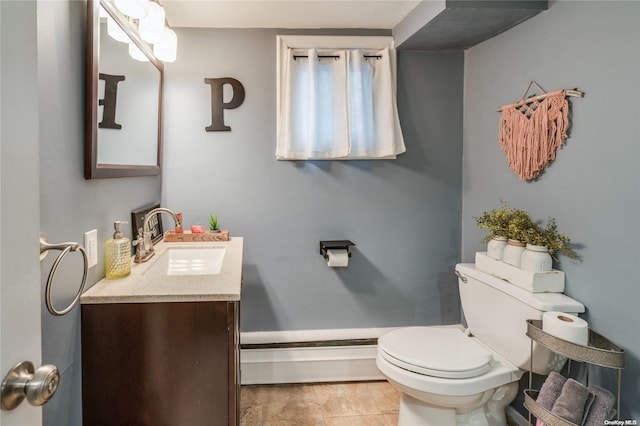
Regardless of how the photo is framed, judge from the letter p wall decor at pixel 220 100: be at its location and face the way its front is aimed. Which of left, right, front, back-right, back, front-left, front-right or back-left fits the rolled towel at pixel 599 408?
front-left

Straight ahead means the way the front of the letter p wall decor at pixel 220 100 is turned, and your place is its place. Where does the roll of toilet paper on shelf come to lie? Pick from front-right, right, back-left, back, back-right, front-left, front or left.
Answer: front-left

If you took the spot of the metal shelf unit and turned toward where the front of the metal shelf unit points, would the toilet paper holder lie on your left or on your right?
on your right

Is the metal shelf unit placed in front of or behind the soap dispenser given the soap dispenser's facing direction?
in front

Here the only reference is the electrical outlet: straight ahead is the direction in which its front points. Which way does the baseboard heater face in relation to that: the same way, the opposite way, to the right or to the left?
to the right

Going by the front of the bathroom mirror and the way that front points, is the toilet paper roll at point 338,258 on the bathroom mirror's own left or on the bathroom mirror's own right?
on the bathroom mirror's own left

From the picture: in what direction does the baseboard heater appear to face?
toward the camera

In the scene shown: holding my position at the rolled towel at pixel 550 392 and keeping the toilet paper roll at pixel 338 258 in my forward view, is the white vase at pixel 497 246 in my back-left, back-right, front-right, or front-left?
front-right

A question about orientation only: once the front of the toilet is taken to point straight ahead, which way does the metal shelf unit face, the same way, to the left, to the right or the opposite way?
the same way

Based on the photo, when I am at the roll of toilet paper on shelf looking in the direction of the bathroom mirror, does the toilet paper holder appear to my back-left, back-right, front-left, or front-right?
front-right

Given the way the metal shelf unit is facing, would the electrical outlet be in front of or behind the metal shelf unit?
in front

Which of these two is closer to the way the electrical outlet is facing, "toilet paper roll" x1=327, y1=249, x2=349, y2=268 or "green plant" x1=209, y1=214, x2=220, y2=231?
the toilet paper roll

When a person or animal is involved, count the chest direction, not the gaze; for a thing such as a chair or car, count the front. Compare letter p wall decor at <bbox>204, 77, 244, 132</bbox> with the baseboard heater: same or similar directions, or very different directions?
same or similar directions

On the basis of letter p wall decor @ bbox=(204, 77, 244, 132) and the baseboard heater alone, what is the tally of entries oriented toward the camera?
2

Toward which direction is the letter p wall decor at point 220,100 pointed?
toward the camera

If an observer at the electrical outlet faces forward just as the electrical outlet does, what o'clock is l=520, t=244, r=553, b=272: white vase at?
The white vase is roughly at 11 o'clock from the electrical outlet.
